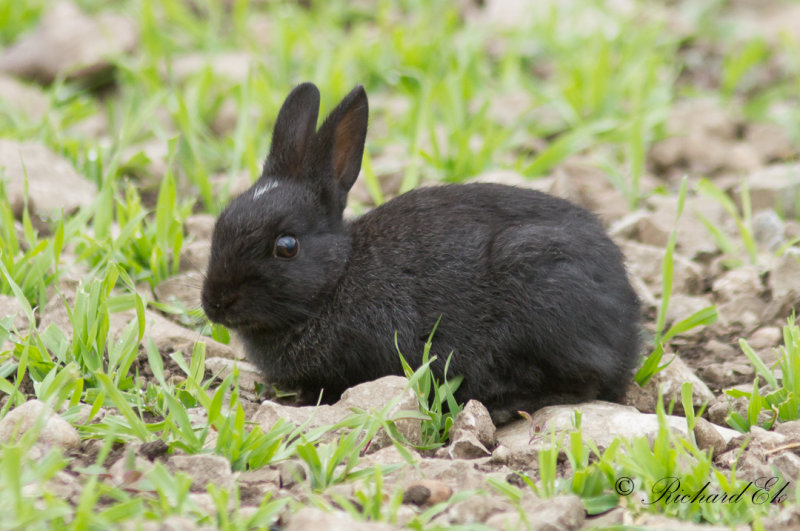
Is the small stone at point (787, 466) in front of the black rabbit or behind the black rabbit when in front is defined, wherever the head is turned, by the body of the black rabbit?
behind

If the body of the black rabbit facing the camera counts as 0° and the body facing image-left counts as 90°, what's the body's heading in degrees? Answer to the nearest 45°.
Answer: approximately 90°

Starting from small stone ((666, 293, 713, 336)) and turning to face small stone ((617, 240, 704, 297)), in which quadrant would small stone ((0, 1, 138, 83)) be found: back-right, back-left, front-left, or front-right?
front-left

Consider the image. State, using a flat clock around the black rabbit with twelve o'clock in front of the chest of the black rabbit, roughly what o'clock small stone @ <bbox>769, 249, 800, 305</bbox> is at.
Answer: The small stone is roughly at 5 o'clock from the black rabbit.

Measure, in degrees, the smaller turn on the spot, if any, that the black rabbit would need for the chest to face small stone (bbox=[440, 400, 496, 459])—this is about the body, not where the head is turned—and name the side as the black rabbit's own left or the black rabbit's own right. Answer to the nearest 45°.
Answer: approximately 90° to the black rabbit's own left

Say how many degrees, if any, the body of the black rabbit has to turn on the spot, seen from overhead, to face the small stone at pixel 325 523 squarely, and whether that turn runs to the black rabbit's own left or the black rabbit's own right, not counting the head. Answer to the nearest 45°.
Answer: approximately 90° to the black rabbit's own left

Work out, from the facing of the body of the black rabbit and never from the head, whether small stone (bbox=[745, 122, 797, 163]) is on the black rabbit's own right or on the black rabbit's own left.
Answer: on the black rabbit's own right

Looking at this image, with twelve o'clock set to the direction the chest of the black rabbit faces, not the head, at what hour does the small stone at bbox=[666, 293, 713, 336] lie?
The small stone is roughly at 5 o'clock from the black rabbit.

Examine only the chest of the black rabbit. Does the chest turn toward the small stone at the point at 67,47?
no

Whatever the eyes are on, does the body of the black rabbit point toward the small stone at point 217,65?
no

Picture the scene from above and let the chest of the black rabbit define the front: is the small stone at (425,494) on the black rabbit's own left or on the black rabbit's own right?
on the black rabbit's own left

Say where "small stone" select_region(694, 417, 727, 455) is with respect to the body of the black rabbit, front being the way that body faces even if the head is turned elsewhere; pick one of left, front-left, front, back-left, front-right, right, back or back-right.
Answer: back-left

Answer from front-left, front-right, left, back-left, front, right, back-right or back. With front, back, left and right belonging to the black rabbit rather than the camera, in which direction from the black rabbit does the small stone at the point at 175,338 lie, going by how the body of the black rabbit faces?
front

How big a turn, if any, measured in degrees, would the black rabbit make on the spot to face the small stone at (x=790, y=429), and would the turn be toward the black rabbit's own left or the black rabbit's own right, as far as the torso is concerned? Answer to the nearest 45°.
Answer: approximately 135° to the black rabbit's own left

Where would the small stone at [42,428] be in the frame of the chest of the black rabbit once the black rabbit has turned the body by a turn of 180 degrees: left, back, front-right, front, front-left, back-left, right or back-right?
back-right

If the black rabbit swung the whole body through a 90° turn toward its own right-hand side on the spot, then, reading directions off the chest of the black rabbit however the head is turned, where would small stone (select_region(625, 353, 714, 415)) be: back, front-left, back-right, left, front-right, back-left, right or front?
right

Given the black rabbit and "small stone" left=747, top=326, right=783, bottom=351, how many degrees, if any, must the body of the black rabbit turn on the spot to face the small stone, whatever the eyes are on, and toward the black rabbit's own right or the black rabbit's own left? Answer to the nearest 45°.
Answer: approximately 180°

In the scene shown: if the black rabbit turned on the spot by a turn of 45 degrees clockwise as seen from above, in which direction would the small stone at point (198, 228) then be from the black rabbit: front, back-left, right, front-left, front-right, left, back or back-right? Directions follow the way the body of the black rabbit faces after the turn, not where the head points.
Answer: front

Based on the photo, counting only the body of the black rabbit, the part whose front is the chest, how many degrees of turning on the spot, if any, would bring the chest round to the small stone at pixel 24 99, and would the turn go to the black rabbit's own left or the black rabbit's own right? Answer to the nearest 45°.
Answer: approximately 45° to the black rabbit's own right

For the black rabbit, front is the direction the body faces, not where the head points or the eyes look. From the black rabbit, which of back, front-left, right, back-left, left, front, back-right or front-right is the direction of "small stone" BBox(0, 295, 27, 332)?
front
